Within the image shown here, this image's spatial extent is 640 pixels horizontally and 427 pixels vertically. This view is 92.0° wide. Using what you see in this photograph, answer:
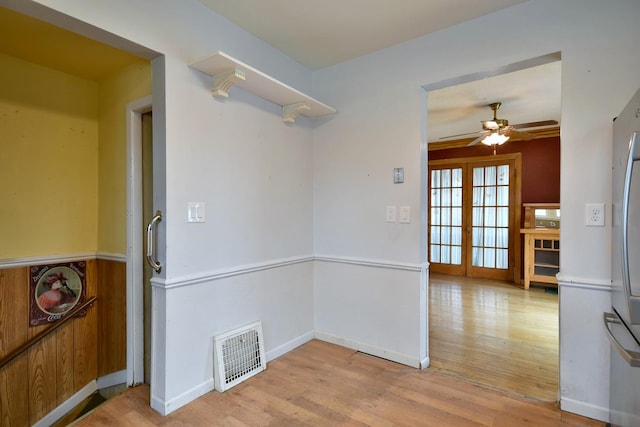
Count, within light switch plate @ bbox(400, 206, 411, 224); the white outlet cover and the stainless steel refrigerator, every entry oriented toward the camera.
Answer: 2

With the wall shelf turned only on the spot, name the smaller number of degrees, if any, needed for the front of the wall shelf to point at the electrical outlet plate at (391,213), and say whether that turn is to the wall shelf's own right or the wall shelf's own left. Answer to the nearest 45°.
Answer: approximately 45° to the wall shelf's own left

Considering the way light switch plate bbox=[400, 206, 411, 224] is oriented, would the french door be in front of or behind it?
behind

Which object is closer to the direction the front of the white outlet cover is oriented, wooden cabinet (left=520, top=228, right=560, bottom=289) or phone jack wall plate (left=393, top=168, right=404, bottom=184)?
the phone jack wall plate

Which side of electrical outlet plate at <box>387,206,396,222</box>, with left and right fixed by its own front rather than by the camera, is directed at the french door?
back

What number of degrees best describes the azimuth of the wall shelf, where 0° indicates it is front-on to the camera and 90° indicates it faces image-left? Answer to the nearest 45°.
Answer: approximately 315°

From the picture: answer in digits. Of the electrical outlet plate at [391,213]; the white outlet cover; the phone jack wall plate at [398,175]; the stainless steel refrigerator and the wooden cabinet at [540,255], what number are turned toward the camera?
4

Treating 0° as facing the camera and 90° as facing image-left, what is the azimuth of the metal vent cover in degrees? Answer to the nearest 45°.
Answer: approximately 315°

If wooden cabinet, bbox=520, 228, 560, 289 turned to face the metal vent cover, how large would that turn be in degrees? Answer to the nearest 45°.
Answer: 0° — it already faces it

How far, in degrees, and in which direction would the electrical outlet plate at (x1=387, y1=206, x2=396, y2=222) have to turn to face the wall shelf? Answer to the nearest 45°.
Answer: approximately 45° to its right

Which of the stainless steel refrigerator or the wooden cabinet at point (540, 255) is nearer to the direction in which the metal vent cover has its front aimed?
the stainless steel refrigerator
